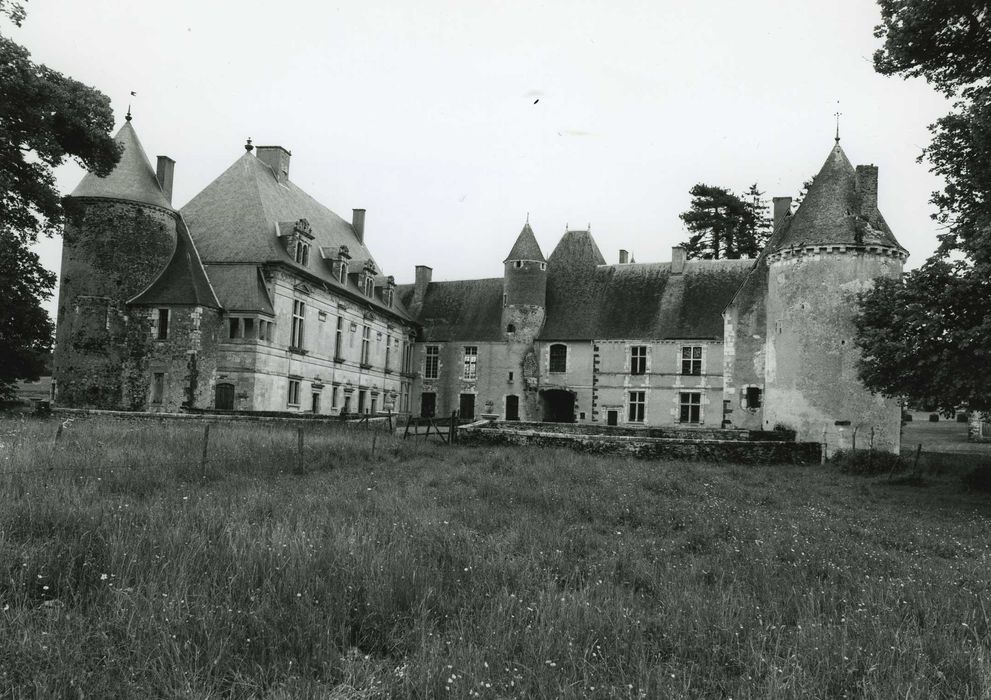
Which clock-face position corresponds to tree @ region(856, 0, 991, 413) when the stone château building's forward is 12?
The tree is roughly at 11 o'clock from the stone château building.

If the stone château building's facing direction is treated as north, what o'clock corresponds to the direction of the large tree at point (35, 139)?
The large tree is roughly at 2 o'clock from the stone château building.

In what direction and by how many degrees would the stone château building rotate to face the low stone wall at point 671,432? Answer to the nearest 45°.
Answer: approximately 45° to its left

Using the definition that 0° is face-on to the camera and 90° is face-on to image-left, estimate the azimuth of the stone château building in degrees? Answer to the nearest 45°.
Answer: approximately 0°

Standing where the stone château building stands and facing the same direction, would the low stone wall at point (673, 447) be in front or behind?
in front
